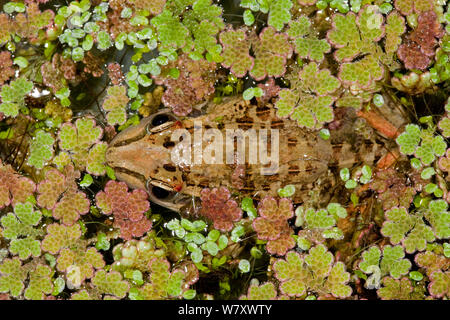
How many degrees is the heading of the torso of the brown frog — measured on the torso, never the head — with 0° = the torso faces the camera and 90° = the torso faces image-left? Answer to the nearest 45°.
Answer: approximately 90°

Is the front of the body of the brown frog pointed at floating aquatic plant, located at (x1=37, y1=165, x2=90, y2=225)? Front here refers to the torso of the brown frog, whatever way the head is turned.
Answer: yes

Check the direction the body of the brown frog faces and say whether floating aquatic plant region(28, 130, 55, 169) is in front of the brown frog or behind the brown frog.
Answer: in front

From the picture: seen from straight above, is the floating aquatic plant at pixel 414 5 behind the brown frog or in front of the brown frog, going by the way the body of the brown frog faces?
behind

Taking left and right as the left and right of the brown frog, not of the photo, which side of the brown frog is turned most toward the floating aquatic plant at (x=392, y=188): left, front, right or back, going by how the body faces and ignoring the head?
back

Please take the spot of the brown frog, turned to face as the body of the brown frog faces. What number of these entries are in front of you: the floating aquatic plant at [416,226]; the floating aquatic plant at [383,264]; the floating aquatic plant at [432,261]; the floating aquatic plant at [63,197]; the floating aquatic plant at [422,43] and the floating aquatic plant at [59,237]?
2

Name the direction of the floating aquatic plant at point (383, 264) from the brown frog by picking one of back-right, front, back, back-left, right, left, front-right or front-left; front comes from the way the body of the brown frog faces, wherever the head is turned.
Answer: back

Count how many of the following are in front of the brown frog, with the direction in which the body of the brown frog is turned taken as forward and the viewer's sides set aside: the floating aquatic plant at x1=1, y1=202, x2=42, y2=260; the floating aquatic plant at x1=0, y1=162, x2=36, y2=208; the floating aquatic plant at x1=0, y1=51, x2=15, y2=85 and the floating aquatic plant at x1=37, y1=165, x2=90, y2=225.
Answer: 4

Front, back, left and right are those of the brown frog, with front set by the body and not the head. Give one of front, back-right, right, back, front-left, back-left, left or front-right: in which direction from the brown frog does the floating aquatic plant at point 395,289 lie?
back

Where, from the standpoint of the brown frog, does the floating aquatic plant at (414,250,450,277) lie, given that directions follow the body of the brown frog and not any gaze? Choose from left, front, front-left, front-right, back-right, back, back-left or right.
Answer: back

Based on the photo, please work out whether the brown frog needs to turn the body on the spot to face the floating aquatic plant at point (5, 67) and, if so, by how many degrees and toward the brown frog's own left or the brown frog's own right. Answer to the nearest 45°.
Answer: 0° — it already faces it

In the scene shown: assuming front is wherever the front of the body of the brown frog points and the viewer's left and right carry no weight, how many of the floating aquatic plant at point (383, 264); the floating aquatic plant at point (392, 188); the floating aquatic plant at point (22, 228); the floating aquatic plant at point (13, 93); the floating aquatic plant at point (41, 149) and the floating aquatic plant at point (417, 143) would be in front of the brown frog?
3
